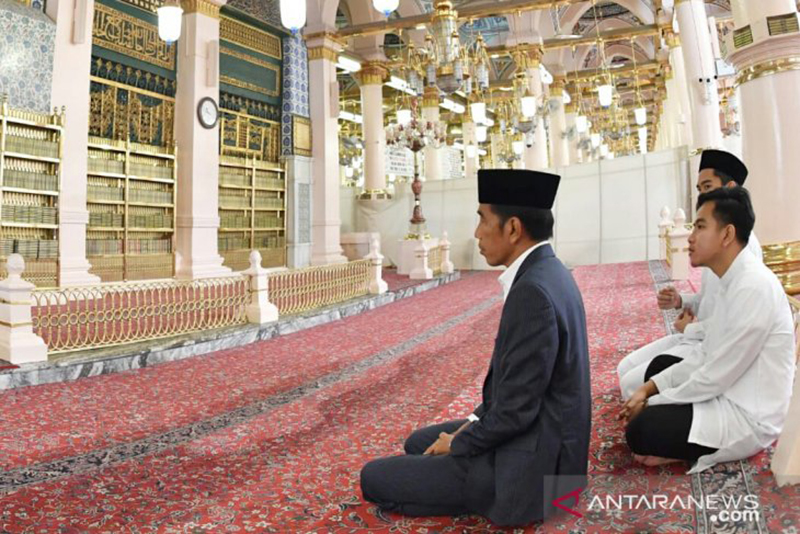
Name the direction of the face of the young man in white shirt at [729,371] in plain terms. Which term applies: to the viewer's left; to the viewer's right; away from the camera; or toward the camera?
to the viewer's left

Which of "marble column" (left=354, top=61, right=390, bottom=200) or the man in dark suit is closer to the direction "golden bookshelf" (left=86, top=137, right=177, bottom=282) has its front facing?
the man in dark suit

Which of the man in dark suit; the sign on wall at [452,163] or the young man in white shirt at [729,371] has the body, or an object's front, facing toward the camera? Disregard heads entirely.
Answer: the sign on wall

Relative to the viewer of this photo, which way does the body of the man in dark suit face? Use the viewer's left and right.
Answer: facing to the left of the viewer

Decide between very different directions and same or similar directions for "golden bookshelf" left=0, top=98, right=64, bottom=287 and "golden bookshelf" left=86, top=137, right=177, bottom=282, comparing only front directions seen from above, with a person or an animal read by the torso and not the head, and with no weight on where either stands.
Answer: same or similar directions

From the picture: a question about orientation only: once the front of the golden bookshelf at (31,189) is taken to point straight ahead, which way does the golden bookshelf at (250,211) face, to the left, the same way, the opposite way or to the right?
the same way

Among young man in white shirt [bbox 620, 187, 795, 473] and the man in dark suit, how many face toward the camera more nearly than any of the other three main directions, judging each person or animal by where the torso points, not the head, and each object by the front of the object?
0

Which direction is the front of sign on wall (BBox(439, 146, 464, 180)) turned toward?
toward the camera

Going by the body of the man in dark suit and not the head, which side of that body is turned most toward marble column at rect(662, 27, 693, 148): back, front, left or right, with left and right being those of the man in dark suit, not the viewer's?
right

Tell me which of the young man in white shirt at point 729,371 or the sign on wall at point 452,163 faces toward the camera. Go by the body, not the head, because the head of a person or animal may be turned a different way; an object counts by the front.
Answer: the sign on wall

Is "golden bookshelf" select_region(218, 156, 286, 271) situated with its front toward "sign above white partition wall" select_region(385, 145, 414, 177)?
no

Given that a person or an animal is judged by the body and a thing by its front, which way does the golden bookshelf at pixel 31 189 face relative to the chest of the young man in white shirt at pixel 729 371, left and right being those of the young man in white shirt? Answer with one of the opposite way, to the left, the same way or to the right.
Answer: the opposite way
